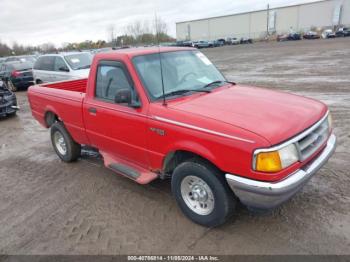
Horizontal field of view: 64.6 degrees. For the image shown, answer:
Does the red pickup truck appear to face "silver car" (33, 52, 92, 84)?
no

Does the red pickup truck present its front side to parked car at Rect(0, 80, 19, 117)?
no

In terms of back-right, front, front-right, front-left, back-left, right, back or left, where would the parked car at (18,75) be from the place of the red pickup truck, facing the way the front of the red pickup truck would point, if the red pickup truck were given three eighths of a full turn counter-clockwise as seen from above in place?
front-left

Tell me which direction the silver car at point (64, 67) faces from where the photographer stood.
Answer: facing the viewer and to the right of the viewer

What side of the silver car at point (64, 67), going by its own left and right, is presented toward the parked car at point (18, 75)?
back

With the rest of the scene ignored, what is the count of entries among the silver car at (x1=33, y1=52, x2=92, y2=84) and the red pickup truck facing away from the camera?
0

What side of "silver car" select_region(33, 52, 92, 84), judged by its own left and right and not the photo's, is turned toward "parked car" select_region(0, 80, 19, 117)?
right

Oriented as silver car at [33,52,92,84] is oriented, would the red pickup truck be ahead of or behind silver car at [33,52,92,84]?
ahead

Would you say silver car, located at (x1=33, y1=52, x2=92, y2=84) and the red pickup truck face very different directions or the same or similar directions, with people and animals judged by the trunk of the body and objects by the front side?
same or similar directions
